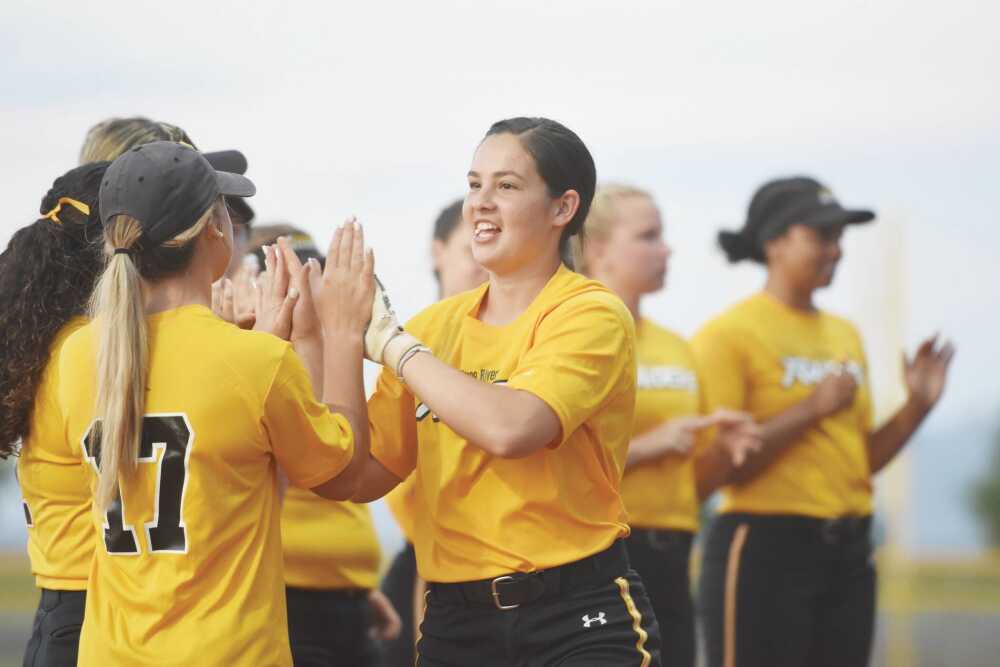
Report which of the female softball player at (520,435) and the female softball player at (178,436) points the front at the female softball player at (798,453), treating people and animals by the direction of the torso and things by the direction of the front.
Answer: the female softball player at (178,436)

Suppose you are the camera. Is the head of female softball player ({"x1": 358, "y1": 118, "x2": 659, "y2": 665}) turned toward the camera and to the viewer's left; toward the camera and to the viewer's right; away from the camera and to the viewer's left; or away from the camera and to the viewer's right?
toward the camera and to the viewer's left

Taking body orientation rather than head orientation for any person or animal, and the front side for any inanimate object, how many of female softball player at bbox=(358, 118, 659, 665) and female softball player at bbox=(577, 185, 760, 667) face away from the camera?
0

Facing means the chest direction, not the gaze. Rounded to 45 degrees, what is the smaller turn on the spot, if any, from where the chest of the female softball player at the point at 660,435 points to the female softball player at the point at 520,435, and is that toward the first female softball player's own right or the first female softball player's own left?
approximately 45° to the first female softball player's own right

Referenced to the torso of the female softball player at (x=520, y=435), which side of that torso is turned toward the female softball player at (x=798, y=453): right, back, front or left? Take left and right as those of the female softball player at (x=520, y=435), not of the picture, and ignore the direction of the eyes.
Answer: back

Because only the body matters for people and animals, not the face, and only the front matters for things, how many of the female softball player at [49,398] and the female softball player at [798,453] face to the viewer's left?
0

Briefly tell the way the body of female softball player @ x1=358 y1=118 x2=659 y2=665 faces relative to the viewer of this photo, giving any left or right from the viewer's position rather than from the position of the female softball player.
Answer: facing the viewer and to the left of the viewer

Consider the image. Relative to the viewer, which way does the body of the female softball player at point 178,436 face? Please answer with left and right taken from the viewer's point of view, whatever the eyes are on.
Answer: facing away from the viewer and to the right of the viewer

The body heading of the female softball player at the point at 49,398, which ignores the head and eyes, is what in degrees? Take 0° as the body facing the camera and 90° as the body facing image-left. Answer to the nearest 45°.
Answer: approximately 225°

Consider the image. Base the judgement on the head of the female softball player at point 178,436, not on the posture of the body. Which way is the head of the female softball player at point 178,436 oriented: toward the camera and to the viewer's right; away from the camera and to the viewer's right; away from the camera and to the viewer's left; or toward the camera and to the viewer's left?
away from the camera and to the viewer's right
